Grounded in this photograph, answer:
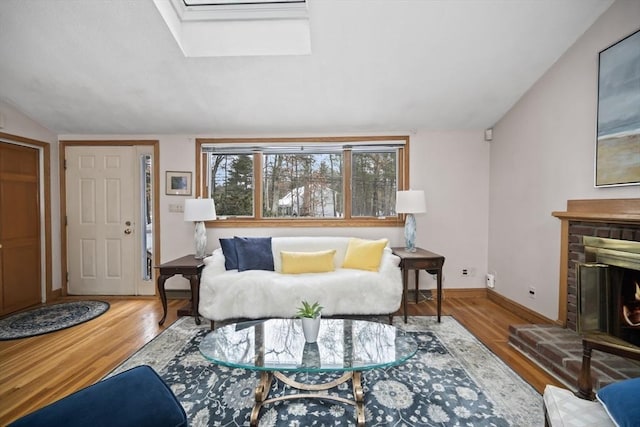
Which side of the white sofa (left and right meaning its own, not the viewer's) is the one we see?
front

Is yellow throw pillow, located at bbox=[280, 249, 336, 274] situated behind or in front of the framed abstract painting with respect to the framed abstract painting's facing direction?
in front

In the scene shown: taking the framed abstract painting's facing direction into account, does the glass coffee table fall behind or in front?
in front

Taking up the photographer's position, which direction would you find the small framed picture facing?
facing the viewer

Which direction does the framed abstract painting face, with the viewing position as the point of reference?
facing the viewer and to the left of the viewer

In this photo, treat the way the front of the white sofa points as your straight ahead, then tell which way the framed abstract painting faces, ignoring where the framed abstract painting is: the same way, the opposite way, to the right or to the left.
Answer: to the right

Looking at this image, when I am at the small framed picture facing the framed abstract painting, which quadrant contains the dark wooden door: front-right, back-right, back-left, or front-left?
back-right

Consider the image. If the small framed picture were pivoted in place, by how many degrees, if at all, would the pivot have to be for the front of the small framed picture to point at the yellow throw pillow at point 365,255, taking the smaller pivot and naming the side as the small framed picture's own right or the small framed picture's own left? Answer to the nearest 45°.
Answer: approximately 45° to the small framed picture's own left

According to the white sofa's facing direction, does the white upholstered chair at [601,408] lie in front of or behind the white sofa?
in front

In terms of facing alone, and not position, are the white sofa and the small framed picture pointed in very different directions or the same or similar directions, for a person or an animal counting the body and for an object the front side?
same or similar directions

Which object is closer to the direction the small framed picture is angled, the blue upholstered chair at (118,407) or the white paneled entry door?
the blue upholstered chair

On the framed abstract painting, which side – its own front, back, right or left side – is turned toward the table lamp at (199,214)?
front

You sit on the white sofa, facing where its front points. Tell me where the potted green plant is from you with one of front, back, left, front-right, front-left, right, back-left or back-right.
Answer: front

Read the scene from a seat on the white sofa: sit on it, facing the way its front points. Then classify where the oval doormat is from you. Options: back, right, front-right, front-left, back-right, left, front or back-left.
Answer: right

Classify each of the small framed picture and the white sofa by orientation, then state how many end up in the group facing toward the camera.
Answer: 2

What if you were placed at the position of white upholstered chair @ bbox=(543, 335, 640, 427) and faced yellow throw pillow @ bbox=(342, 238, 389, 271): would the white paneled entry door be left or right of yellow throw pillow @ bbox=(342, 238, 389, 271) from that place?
left
